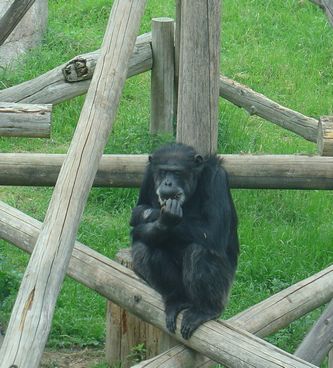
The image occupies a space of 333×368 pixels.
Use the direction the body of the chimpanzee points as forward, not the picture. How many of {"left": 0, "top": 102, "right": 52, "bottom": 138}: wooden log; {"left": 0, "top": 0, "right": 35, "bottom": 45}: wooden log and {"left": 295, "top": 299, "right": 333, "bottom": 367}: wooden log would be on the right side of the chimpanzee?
2

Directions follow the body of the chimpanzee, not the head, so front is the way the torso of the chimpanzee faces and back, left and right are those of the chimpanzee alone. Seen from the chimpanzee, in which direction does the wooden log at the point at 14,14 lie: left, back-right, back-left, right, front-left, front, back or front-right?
right

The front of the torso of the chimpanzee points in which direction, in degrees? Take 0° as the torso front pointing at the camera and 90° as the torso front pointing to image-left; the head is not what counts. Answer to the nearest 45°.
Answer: approximately 45°

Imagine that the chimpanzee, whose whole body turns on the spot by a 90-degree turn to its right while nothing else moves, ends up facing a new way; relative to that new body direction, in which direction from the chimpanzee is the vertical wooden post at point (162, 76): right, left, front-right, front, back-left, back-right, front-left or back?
front-right

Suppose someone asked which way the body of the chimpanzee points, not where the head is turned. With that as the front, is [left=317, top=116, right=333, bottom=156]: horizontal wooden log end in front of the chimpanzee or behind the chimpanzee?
behind
